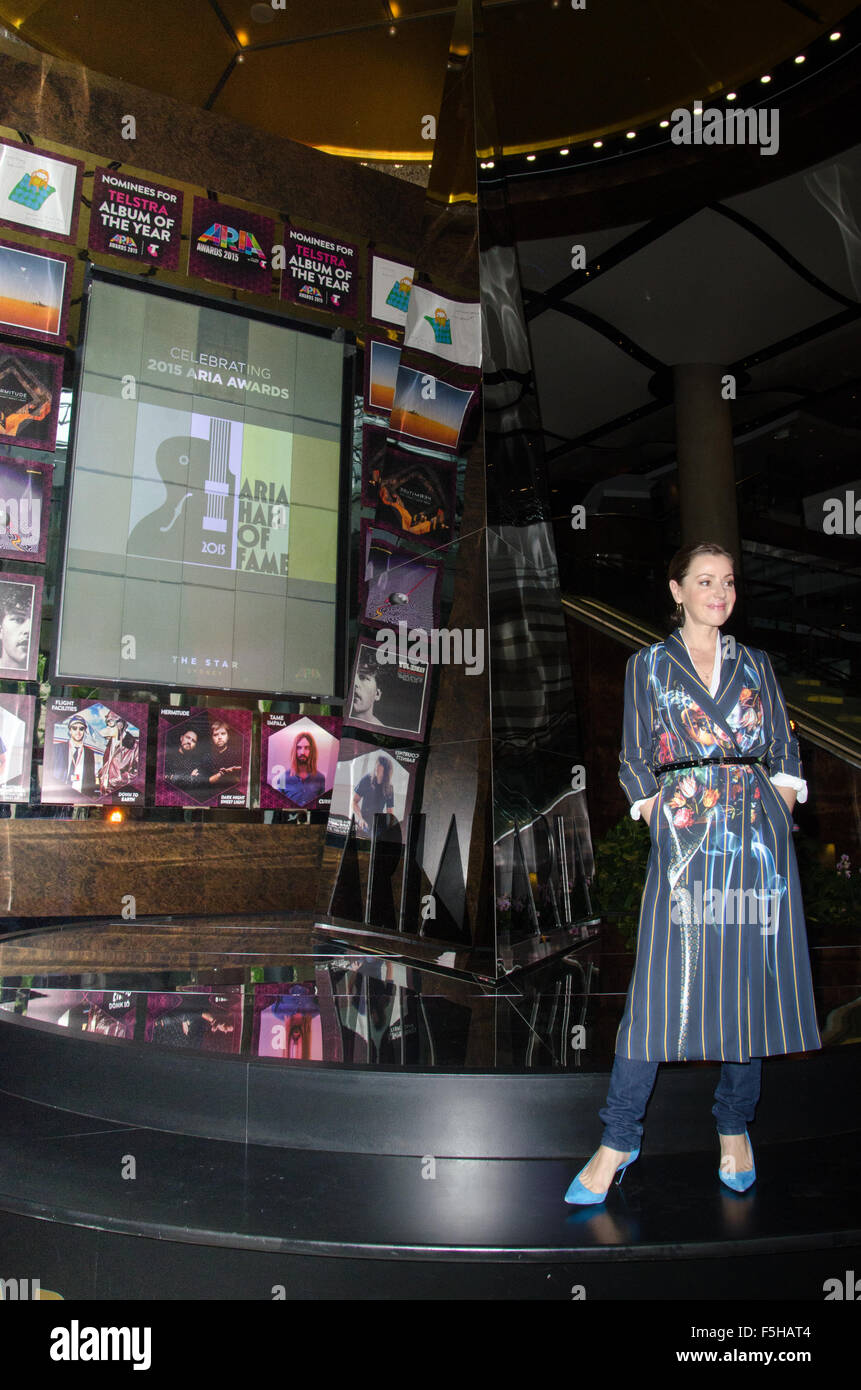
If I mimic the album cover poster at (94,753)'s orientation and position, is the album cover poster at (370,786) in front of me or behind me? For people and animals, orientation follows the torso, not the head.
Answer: in front

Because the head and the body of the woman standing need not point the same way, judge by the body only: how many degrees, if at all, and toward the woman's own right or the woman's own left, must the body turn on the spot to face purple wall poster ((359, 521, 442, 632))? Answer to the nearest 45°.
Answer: approximately 135° to the woman's own right

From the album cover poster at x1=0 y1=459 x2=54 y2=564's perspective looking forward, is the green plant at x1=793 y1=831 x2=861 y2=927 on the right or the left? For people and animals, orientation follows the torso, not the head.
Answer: on its left

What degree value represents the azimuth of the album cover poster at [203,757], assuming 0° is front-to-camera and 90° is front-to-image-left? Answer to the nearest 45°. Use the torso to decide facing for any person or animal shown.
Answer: approximately 0°

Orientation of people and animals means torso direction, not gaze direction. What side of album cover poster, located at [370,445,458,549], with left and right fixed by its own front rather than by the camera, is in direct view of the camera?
front

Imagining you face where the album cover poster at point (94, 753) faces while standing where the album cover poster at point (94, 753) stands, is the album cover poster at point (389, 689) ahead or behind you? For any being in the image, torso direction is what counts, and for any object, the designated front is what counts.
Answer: ahead

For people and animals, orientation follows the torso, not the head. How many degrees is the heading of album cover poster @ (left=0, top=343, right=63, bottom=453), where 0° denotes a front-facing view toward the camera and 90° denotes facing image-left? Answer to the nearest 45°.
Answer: approximately 0°
